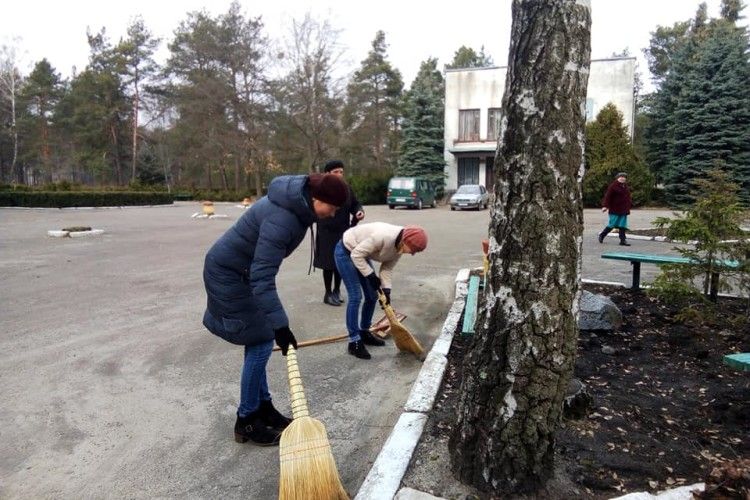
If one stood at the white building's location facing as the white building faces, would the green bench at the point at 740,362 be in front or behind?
in front

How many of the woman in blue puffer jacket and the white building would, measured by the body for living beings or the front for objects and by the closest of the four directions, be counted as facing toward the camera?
1

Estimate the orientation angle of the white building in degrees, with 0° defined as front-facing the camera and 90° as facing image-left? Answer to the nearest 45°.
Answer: approximately 0°

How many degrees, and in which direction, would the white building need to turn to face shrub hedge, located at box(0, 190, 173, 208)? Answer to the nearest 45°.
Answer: approximately 45° to its right

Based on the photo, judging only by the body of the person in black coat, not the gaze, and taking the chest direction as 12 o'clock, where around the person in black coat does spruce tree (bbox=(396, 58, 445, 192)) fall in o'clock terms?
The spruce tree is roughly at 8 o'clock from the person in black coat.

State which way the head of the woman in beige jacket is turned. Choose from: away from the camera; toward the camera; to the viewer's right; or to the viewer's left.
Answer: to the viewer's right

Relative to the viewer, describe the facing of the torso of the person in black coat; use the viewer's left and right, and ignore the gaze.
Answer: facing the viewer and to the right of the viewer

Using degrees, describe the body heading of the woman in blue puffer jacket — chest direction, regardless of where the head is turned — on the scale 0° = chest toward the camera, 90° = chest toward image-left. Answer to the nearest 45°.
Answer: approximately 270°

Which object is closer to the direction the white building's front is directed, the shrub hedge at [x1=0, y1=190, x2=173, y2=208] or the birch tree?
the birch tree

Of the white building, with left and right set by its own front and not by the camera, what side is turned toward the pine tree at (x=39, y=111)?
right

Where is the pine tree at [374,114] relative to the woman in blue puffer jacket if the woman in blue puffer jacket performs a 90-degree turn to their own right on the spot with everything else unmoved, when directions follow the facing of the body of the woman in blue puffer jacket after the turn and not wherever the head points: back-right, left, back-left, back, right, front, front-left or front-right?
back

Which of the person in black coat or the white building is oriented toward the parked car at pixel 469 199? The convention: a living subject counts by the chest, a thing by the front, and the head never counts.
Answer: the white building

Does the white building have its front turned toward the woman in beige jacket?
yes

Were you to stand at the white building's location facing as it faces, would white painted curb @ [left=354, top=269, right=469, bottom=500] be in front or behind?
in front

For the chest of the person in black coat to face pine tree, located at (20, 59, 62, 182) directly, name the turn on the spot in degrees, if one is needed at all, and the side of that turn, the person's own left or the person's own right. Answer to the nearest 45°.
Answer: approximately 180°
